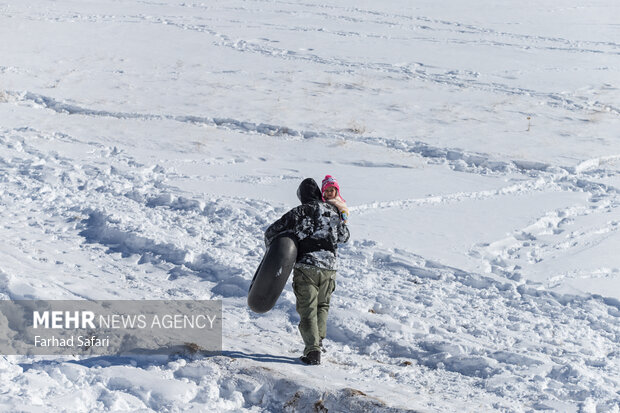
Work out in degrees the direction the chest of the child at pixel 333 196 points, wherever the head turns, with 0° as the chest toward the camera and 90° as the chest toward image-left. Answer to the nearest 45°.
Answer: approximately 45°

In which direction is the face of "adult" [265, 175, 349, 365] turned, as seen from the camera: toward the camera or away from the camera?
away from the camera
